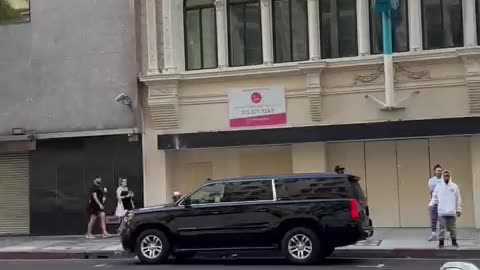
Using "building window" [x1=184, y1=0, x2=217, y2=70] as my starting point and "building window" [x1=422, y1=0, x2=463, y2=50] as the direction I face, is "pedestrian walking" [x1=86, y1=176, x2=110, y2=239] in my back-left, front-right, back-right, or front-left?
back-right

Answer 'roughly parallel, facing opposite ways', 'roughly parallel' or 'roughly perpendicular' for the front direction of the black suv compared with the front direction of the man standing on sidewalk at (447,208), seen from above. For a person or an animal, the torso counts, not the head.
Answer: roughly perpendicular

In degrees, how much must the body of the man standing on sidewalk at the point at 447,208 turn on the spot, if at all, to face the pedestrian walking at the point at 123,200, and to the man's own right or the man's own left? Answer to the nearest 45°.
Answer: approximately 90° to the man's own right

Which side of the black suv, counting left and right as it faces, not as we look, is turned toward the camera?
left

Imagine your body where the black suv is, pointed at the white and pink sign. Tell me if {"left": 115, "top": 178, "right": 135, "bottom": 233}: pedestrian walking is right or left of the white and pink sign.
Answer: left

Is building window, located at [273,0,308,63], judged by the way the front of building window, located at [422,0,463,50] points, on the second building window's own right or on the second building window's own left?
on the second building window's own right
